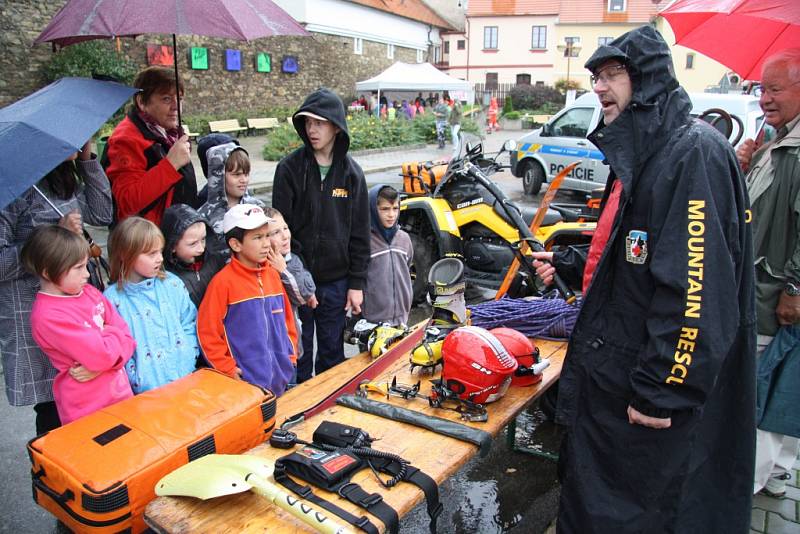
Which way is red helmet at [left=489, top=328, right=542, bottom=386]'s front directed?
to the viewer's right

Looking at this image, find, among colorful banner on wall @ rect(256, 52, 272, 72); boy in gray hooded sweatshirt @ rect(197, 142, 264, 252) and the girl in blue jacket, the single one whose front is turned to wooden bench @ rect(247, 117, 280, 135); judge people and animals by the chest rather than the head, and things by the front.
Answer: the colorful banner on wall

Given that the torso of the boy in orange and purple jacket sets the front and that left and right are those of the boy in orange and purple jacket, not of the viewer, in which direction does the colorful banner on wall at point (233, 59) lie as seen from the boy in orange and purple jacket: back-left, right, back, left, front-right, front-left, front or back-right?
back-left

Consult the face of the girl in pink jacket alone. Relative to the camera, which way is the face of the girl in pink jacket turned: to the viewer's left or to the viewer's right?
to the viewer's right

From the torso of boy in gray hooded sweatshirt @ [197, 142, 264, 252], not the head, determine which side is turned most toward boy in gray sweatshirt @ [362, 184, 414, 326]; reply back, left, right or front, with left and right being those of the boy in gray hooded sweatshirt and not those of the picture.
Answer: left

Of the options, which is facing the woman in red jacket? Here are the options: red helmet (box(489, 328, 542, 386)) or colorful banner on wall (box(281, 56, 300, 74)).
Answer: the colorful banner on wall

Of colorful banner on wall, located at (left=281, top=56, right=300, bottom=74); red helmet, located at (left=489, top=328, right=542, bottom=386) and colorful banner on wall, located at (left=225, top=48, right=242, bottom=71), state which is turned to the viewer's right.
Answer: the red helmet

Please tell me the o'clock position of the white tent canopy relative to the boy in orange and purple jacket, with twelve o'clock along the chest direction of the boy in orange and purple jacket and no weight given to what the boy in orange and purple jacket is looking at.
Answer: The white tent canopy is roughly at 8 o'clock from the boy in orange and purple jacket.

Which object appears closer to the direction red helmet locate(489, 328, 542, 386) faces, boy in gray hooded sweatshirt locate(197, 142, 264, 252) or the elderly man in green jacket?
the elderly man in green jacket

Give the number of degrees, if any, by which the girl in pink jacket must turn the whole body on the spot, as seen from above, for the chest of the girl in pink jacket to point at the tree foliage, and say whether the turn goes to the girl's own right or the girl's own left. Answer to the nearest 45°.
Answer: approximately 135° to the girl's own left

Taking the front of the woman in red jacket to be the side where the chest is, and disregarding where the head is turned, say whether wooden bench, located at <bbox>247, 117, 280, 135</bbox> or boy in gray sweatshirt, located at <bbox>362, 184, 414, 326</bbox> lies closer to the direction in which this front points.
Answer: the boy in gray sweatshirt

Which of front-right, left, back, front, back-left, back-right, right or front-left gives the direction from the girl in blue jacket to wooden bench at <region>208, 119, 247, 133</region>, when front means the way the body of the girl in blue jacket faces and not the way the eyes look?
back-left

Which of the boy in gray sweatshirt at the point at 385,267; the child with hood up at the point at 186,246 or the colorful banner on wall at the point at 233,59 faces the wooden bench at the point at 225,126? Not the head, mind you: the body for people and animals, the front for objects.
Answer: the colorful banner on wall

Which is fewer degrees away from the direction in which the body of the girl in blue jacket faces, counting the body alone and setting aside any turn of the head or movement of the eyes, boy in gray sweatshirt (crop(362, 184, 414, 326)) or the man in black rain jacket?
the man in black rain jacket
